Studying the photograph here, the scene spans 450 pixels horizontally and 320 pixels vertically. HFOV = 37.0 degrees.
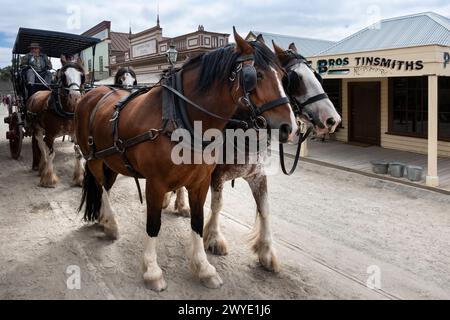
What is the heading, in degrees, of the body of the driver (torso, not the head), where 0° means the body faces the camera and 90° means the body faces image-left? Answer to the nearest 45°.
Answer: approximately 0°

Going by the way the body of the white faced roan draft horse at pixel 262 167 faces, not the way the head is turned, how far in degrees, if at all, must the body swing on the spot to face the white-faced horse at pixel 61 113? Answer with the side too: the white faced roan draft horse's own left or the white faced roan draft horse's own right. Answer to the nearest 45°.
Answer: approximately 180°

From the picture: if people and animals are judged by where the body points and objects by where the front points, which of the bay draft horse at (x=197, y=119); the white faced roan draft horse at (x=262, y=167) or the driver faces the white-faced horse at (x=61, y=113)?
the driver

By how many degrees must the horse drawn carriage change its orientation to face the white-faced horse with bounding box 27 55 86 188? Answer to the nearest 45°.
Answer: approximately 45° to its right

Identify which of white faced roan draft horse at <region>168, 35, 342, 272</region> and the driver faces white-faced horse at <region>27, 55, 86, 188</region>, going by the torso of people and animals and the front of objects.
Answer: the driver

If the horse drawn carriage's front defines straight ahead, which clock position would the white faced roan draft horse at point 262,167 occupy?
The white faced roan draft horse is roughly at 1 o'clock from the horse drawn carriage.

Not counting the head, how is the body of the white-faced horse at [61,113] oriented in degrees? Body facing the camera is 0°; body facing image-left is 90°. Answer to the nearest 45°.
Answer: approximately 315°
